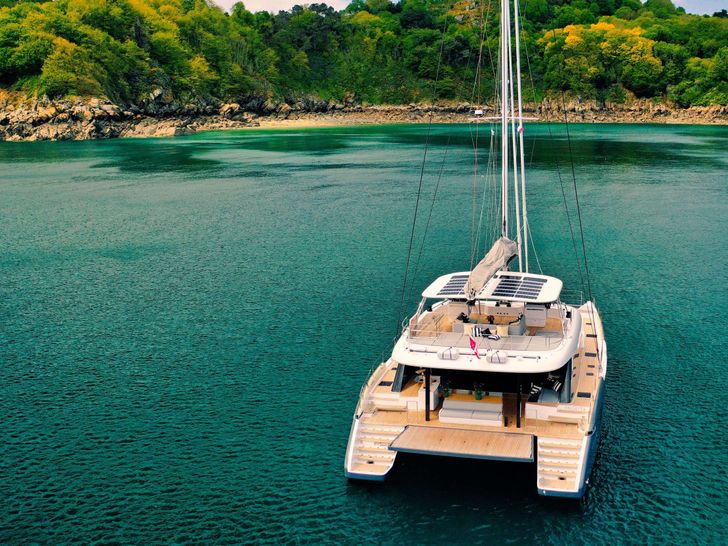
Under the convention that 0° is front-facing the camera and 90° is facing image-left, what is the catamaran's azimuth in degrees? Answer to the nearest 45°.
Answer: approximately 180°
